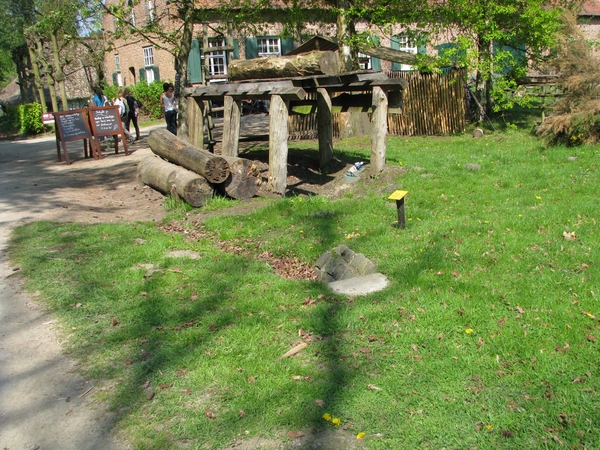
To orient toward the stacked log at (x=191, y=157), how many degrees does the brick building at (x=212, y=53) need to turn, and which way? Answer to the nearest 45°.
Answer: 0° — it already faces it

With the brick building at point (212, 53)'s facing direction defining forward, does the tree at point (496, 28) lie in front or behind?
in front

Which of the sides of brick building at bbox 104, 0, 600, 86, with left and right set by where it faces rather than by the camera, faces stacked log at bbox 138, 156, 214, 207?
front

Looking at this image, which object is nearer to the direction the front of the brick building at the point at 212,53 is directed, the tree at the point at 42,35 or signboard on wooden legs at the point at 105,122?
the signboard on wooden legs

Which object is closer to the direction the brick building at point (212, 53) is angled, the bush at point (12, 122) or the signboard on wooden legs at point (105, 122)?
the signboard on wooden legs

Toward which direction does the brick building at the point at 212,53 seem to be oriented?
toward the camera

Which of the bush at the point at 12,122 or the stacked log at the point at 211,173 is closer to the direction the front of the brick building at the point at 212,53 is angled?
the stacked log

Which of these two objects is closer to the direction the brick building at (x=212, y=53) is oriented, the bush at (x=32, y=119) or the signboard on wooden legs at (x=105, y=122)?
the signboard on wooden legs

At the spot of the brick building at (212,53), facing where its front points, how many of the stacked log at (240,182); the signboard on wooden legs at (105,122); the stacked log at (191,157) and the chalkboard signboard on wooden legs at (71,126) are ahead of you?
4

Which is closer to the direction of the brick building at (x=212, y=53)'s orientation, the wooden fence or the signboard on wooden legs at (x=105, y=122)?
the signboard on wooden legs

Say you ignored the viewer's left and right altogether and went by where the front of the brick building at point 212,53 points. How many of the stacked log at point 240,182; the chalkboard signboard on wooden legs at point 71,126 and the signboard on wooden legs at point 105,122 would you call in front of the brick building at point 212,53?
3

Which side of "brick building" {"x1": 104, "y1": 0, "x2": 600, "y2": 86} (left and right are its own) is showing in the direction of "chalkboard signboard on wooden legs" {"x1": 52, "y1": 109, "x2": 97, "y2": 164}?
front

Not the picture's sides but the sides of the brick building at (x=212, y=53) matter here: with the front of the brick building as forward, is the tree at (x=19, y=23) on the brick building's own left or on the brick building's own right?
on the brick building's own right

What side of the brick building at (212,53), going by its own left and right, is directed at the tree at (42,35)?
right
